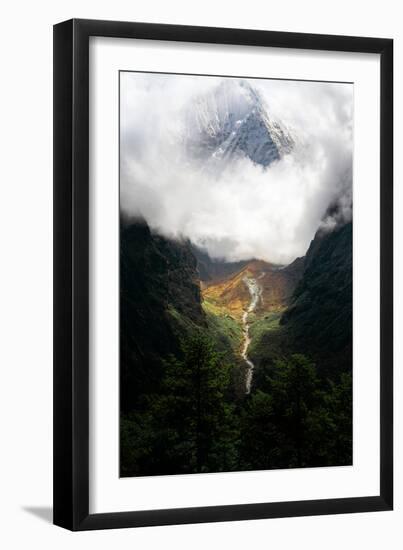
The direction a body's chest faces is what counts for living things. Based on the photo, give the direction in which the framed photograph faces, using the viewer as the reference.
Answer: facing the viewer and to the right of the viewer
